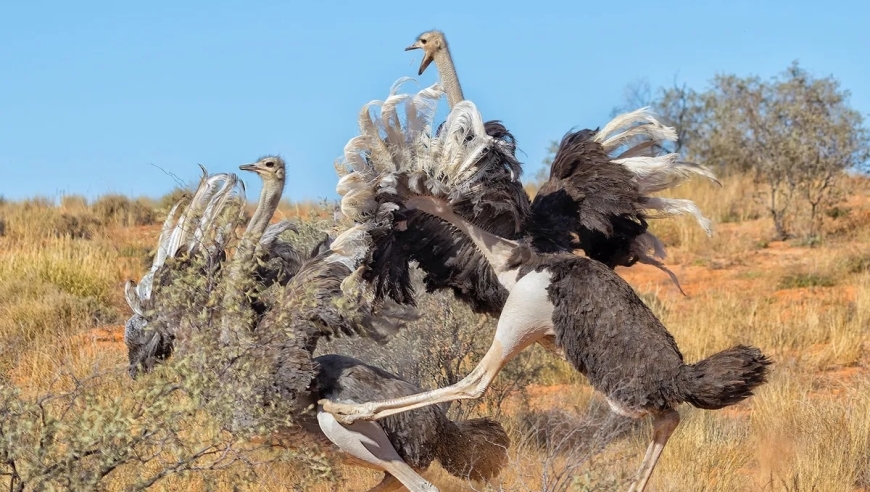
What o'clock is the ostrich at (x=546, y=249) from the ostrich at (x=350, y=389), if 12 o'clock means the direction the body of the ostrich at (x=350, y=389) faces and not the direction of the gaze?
the ostrich at (x=546, y=249) is roughly at 7 o'clock from the ostrich at (x=350, y=389).

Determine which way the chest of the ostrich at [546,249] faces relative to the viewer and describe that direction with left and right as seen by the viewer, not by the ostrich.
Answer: facing to the left of the viewer

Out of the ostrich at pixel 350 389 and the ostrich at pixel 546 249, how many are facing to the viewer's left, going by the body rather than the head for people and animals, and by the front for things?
2

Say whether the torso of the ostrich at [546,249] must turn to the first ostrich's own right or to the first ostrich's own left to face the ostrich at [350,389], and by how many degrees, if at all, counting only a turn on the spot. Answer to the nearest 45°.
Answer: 0° — it already faces it

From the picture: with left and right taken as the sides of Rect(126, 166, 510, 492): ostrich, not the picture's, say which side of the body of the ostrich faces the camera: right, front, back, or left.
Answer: left

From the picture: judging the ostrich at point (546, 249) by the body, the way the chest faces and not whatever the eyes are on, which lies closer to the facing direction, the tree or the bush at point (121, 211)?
the bush

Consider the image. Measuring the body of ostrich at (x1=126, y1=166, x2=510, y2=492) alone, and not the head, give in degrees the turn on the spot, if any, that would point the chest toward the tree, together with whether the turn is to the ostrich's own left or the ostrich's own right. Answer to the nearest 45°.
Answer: approximately 135° to the ostrich's own right

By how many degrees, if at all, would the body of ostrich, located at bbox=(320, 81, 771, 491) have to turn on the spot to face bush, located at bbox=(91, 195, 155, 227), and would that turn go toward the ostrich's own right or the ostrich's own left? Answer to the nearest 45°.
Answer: approximately 45° to the ostrich's own right
